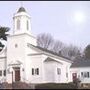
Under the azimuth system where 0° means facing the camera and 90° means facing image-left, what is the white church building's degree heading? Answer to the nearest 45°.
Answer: approximately 45°
